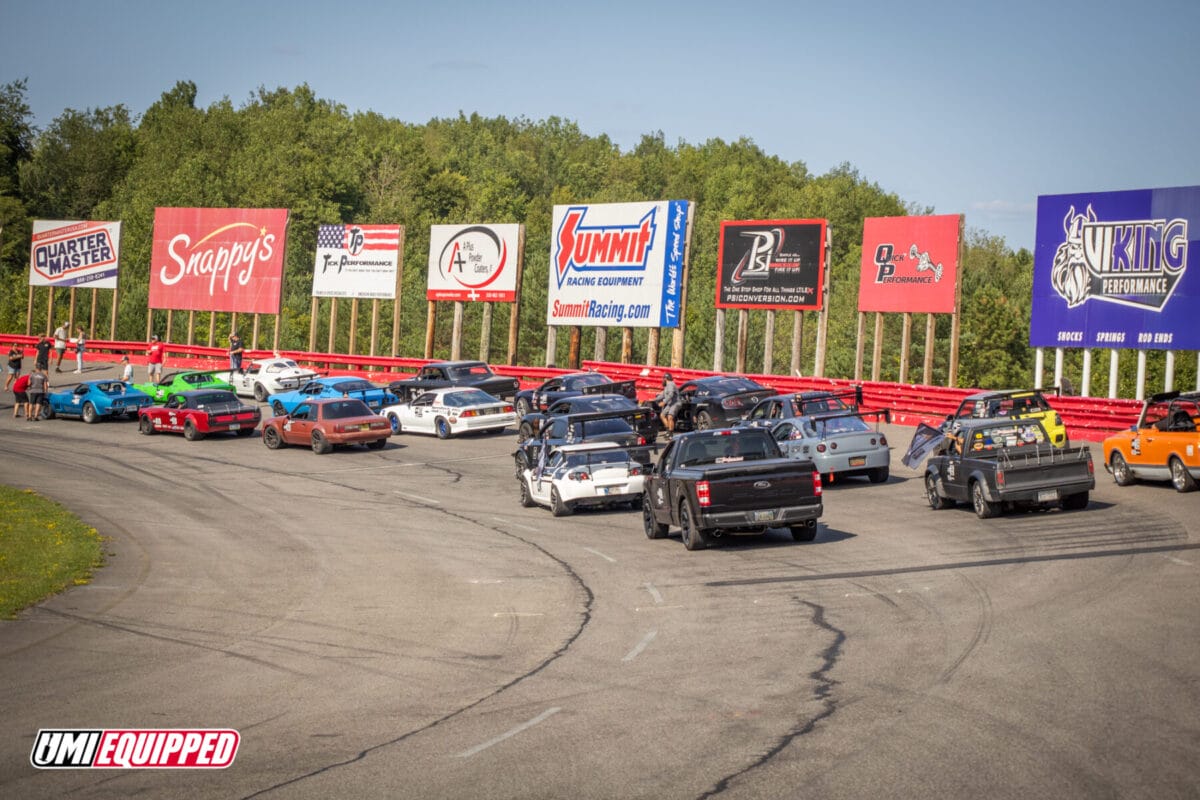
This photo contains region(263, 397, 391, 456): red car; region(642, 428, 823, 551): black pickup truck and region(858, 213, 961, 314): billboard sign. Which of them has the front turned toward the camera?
the billboard sign

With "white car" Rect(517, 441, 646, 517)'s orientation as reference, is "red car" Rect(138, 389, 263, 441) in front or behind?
in front

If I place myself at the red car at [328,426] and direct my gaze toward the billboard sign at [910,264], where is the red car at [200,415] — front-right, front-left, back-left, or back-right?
back-left

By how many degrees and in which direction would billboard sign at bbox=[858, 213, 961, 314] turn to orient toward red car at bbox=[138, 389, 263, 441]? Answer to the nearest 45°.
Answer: approximately 45° to its right

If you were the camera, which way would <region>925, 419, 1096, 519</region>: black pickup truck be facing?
facing away from the viewer and to the left of the viewer

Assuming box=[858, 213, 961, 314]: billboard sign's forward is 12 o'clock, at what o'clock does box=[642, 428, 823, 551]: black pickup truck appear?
The black pickup truck is roughly at 12 o'clock from the billboard sign.

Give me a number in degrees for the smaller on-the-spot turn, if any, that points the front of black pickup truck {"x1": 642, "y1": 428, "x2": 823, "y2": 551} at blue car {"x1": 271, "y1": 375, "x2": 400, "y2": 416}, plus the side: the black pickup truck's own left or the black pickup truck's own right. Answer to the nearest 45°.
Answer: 0° — it already faces it

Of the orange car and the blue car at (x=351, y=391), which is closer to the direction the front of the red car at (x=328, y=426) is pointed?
the blue car

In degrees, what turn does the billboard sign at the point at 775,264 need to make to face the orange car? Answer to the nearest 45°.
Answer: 0° — it already faces it

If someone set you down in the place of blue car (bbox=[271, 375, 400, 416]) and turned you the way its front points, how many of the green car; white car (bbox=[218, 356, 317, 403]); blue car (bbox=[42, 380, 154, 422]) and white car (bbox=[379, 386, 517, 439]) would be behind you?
1

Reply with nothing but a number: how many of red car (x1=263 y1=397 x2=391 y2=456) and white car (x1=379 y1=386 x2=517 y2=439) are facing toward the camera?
0

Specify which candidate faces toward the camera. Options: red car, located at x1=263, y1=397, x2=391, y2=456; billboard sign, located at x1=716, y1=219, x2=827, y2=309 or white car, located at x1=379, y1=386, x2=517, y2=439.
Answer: the billboard sign

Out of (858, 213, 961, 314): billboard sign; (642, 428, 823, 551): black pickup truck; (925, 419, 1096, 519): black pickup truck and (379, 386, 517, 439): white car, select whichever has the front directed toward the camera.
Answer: the billboard sign

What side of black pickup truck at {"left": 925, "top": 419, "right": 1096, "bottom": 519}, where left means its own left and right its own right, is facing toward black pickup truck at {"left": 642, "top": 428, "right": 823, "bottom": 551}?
left

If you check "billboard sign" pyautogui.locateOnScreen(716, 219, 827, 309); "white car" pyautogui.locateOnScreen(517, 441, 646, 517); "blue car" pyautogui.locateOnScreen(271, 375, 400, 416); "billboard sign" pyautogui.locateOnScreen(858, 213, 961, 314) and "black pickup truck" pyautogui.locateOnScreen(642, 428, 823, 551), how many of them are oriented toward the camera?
2

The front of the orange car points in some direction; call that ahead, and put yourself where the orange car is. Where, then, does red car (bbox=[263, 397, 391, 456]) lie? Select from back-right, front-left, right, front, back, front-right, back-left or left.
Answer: front-left

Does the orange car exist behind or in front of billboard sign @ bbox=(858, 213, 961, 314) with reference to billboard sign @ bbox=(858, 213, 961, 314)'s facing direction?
in front
